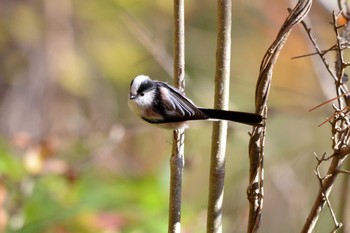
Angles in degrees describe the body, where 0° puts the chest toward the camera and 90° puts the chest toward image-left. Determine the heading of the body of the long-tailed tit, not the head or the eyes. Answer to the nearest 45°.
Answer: approximately 90°
